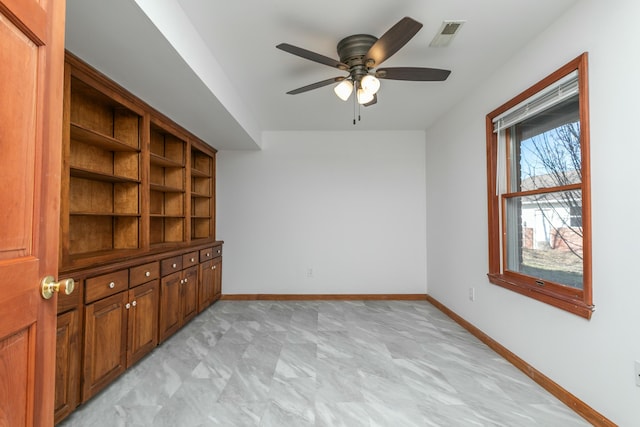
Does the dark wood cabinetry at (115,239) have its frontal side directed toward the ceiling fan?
yes

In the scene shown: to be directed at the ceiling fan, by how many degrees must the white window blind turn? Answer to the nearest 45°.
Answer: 0° — it already faces it

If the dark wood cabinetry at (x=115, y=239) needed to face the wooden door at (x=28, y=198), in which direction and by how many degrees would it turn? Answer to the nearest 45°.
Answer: approximately 45° to its right

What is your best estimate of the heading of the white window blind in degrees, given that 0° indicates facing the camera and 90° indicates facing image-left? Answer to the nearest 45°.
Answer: approximately 45°

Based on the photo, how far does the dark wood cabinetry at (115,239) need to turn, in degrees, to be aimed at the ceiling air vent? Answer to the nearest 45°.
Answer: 0° — it already faces it

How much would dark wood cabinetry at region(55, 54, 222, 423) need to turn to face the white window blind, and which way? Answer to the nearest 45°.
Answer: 0° — it already faces it

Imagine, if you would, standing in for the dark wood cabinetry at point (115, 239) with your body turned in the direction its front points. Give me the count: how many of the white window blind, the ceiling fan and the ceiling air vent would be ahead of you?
3

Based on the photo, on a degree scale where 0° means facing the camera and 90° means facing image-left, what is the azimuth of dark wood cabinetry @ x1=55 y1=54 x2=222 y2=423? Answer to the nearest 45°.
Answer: approximately 315°

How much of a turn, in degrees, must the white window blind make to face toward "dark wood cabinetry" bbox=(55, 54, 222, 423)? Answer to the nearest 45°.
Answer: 0° — it already faces it
